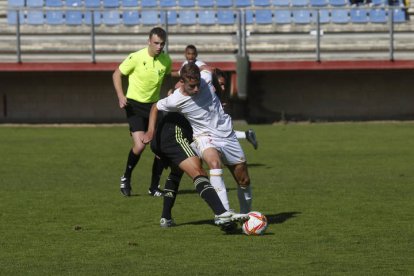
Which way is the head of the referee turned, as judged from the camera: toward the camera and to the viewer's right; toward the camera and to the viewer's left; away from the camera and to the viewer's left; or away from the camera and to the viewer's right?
toward the camera and to the viewer's right

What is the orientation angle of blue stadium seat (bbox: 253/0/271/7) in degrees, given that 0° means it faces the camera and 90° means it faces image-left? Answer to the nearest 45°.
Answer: approximately 0°

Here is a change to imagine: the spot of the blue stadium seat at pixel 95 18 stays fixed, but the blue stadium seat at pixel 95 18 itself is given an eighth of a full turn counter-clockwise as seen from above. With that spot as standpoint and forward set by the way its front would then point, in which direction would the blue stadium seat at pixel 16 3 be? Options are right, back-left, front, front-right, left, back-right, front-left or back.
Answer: back

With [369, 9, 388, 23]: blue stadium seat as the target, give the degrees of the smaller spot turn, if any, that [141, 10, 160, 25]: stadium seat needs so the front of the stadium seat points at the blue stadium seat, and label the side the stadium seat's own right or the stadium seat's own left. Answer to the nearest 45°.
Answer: approximately 90° to the stadium seat's own left

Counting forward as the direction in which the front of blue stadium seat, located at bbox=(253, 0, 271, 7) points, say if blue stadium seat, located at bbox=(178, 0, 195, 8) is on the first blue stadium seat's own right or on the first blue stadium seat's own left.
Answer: on the first blue stadium seat's own right

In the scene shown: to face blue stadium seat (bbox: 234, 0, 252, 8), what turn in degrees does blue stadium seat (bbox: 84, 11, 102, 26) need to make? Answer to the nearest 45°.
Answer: approximately 90° to its left

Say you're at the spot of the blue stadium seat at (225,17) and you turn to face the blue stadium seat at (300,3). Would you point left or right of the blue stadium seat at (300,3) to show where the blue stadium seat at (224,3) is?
left

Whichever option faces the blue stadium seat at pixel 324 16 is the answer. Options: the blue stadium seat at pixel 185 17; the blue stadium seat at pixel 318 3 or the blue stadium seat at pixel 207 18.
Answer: the blue stadium seat at pixel 318 3

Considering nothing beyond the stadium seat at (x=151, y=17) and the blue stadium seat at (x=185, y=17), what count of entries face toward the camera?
2

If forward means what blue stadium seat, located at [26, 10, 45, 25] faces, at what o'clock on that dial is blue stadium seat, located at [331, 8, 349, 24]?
blue stadium seat, located at [331, 8, 349, 24] is roughly at 9 o'clock from blue stadium seat, located at [26, 10, 45, 25].

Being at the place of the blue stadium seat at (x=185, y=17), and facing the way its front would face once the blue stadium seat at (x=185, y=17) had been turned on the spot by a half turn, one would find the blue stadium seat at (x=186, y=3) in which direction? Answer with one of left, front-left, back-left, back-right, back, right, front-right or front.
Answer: front
